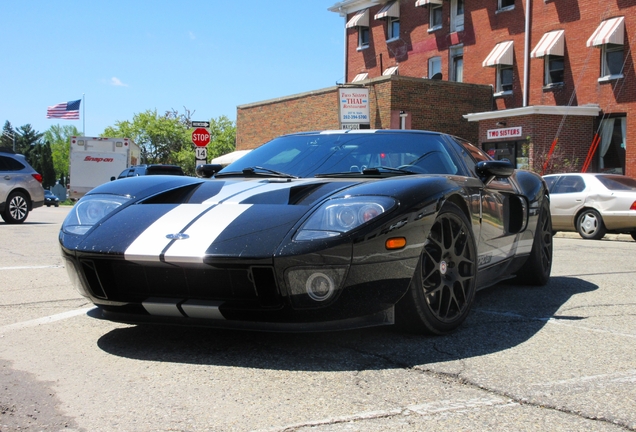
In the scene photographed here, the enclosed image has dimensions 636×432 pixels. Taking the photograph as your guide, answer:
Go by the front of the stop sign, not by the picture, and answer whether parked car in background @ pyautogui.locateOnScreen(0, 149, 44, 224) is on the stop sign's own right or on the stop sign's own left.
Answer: on the stop sign's own right

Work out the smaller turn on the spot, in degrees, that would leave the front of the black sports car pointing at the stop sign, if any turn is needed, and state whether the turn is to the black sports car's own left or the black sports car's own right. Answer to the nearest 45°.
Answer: approximately 135° to the black sports car's own right

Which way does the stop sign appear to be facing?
toward the camera

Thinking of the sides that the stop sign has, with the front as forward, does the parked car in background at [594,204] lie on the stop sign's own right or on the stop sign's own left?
on the stop sign's own left

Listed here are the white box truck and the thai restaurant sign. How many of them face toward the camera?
1

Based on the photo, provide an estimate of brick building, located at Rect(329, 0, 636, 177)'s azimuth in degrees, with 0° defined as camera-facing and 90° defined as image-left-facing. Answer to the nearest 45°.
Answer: approximately 45°

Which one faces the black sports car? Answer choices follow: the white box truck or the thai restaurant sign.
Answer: the thai restaurant sign

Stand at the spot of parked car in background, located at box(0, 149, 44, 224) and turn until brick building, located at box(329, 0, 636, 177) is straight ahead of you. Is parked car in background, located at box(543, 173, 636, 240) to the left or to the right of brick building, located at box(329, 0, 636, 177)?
right

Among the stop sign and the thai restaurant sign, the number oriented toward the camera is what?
2

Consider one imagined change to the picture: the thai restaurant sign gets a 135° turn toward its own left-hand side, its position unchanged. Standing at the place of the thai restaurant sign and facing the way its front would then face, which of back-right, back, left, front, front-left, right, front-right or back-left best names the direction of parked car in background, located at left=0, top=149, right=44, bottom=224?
back

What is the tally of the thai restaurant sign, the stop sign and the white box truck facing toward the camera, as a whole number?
2

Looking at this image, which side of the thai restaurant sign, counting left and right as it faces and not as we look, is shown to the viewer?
front

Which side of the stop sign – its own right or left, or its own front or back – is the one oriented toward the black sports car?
front

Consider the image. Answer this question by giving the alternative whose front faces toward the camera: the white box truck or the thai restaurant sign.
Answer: the thai restaurant sign

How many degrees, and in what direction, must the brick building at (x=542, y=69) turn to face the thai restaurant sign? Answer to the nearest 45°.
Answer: approximately 45° to its right

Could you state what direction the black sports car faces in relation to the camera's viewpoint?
facing the viewer and to the left of the viewer
